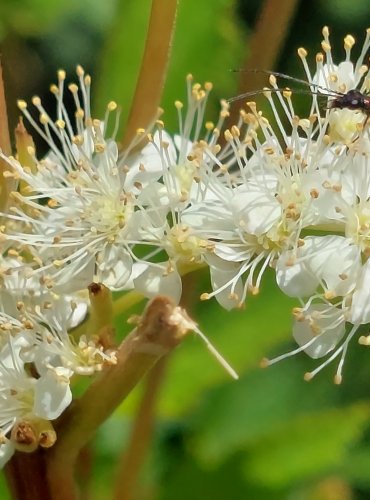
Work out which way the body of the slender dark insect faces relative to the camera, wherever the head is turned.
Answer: to the viewer's left
